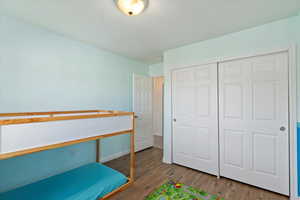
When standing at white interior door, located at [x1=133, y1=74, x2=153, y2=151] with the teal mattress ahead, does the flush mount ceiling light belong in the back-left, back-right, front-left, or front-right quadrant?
front-left
